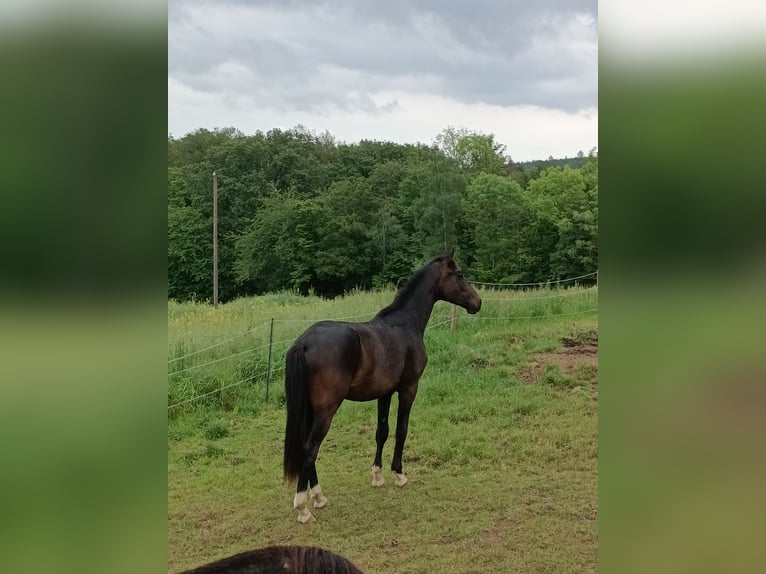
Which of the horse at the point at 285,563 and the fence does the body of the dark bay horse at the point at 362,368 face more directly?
the fence

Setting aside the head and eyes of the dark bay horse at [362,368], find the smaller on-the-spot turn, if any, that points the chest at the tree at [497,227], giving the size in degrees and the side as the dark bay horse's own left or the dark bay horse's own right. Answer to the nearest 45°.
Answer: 0° — it already faces it

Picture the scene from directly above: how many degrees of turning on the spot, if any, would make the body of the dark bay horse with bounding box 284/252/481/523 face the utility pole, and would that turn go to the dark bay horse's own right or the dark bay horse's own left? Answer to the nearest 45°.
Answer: approximately 90° to the dark bay horse's own left

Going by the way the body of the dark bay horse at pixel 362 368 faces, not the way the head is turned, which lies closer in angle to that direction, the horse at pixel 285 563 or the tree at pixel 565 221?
the tree

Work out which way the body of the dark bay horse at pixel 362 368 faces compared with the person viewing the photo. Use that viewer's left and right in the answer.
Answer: facing away from the viewer and to the right of the viewer

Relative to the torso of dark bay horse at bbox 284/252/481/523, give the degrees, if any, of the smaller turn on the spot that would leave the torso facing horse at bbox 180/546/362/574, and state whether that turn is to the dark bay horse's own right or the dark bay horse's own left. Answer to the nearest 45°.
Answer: approximately 135° to the dark bay horse's own right

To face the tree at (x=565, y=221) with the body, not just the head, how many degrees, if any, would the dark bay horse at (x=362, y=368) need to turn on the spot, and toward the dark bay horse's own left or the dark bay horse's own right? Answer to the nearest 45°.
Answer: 0° — it already faces it
